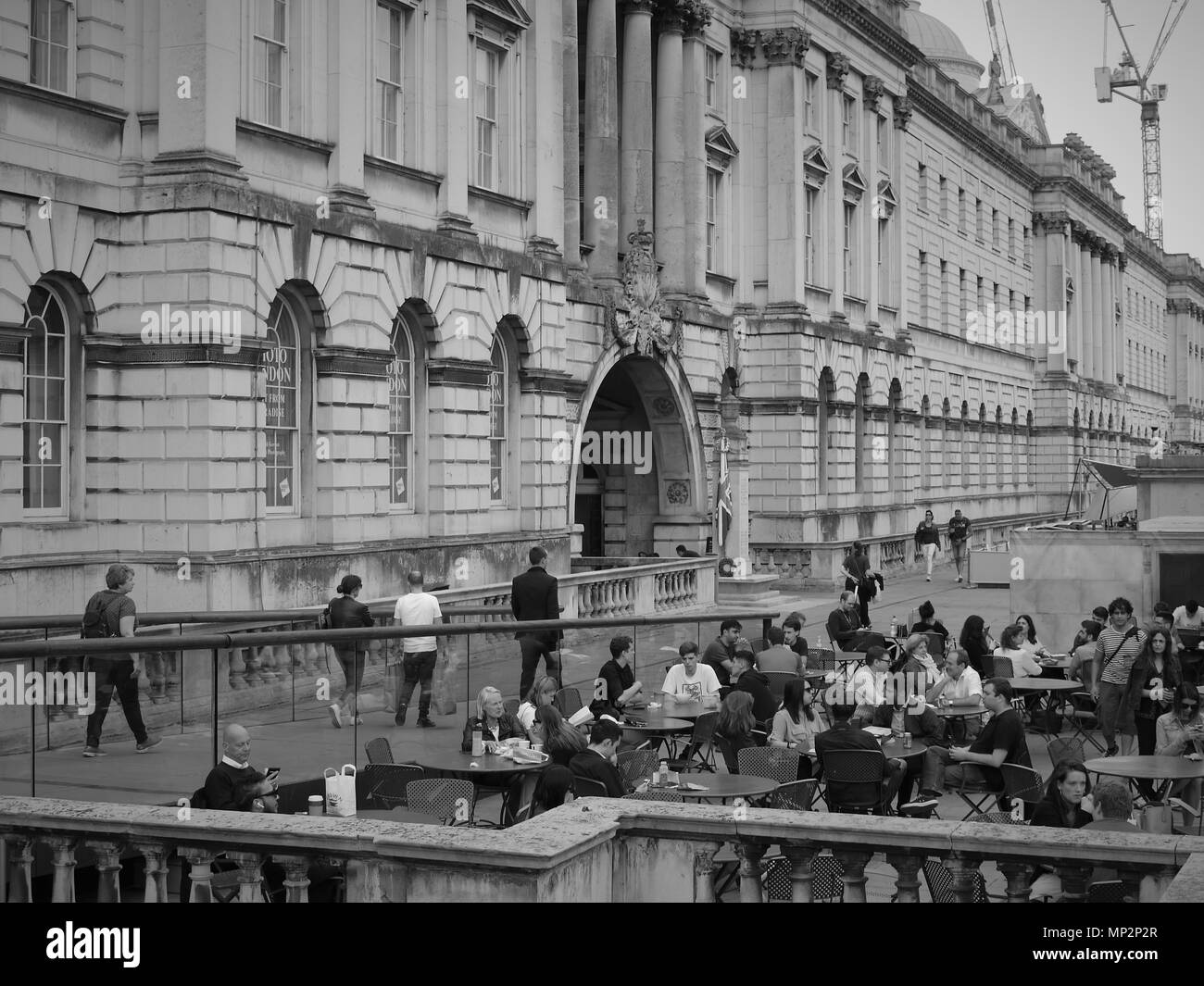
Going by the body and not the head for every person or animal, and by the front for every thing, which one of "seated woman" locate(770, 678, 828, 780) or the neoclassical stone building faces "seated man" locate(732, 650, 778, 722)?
the neoclassical stone building

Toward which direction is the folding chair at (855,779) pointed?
away from the camera

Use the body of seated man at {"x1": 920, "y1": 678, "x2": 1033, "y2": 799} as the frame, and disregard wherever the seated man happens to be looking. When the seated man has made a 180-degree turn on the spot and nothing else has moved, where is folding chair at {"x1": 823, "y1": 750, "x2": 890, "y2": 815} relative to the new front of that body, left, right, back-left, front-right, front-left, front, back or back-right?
back-right

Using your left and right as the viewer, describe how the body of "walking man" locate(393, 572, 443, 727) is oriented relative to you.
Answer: facing away from the viewer

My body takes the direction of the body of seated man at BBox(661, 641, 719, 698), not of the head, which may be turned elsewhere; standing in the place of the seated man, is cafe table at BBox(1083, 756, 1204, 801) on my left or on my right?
on my left

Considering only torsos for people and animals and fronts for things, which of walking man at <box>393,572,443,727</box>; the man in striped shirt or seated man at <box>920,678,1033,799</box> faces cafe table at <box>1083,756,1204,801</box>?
the man in striped shirt

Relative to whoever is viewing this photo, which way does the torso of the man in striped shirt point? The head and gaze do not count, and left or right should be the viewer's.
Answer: facing the viewer

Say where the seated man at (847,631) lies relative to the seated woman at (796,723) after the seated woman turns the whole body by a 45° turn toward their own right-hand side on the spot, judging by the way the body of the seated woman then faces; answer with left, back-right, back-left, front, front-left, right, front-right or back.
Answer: back

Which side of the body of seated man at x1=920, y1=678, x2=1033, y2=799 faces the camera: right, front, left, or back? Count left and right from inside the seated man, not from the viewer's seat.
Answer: left

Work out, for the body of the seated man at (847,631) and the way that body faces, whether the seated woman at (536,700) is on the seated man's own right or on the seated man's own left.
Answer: on the seated man's own right

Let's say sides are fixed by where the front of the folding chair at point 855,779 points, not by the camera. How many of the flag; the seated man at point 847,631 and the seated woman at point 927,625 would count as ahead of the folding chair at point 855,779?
3
